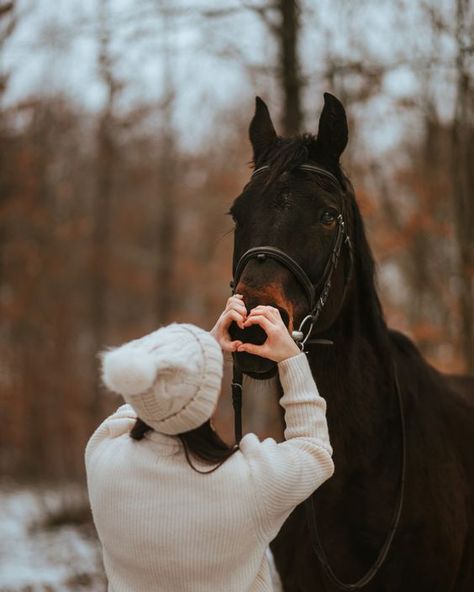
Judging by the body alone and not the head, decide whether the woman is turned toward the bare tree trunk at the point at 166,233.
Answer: yes

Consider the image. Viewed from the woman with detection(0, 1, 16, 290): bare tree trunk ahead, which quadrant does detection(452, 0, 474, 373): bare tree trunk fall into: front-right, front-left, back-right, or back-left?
front-right

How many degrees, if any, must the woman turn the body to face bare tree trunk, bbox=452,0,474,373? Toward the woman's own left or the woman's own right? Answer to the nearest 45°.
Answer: approximately 45° to the woman's own right

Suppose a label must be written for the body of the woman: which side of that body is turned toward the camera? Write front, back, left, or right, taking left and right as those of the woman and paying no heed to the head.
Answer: back

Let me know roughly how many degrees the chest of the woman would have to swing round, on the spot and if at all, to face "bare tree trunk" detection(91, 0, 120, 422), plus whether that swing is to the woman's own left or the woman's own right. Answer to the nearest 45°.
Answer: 0° — they already face it

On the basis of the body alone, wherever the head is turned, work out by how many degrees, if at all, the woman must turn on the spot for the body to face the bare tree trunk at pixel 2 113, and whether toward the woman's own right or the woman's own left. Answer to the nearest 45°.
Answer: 0° — they already face it

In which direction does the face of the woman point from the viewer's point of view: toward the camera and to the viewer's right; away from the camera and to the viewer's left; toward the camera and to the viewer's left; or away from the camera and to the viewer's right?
away from the camera and to the viewer's right
